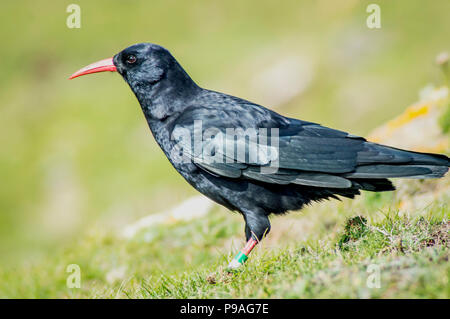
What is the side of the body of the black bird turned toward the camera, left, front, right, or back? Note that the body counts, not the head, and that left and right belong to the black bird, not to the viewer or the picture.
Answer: left
